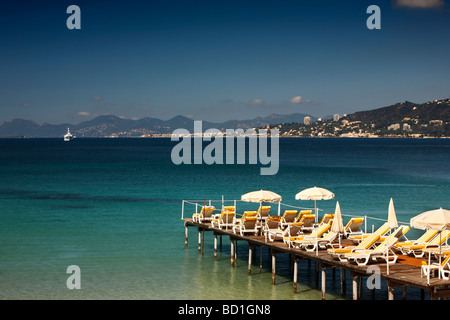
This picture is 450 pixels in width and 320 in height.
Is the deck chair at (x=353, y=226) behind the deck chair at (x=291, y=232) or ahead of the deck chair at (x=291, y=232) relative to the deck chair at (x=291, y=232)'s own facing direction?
behind

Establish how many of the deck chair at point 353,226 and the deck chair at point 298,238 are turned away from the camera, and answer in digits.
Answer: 0

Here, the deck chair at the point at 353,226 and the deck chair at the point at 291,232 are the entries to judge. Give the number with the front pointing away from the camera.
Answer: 0

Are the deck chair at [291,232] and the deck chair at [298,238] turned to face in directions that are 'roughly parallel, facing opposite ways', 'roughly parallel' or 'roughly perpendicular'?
roughly parallel

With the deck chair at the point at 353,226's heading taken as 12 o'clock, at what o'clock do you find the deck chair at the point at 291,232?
the deck chair at the point at 291,232 is roughly at 12 o'clock from the deck chair at the point at 353,226.

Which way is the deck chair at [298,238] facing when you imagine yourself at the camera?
facing the viewer and to the left of the viewer

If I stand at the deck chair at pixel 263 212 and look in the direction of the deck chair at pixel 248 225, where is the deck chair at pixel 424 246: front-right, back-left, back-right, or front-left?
front-left

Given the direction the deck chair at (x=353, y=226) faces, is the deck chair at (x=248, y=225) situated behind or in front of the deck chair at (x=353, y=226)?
in front

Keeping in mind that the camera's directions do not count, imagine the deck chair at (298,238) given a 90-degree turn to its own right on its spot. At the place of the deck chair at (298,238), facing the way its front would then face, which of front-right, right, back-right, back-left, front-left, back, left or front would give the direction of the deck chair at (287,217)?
front-right

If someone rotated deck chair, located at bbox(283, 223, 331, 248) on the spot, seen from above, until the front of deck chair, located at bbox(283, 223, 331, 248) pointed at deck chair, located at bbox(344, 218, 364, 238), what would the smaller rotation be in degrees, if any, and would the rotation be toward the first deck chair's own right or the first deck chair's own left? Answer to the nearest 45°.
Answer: approximately 180°

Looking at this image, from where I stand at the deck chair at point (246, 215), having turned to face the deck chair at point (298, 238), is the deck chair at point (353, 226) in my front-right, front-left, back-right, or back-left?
front-left

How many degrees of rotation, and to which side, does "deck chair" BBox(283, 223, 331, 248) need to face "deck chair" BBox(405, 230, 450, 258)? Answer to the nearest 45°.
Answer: approximately 135° to its left
